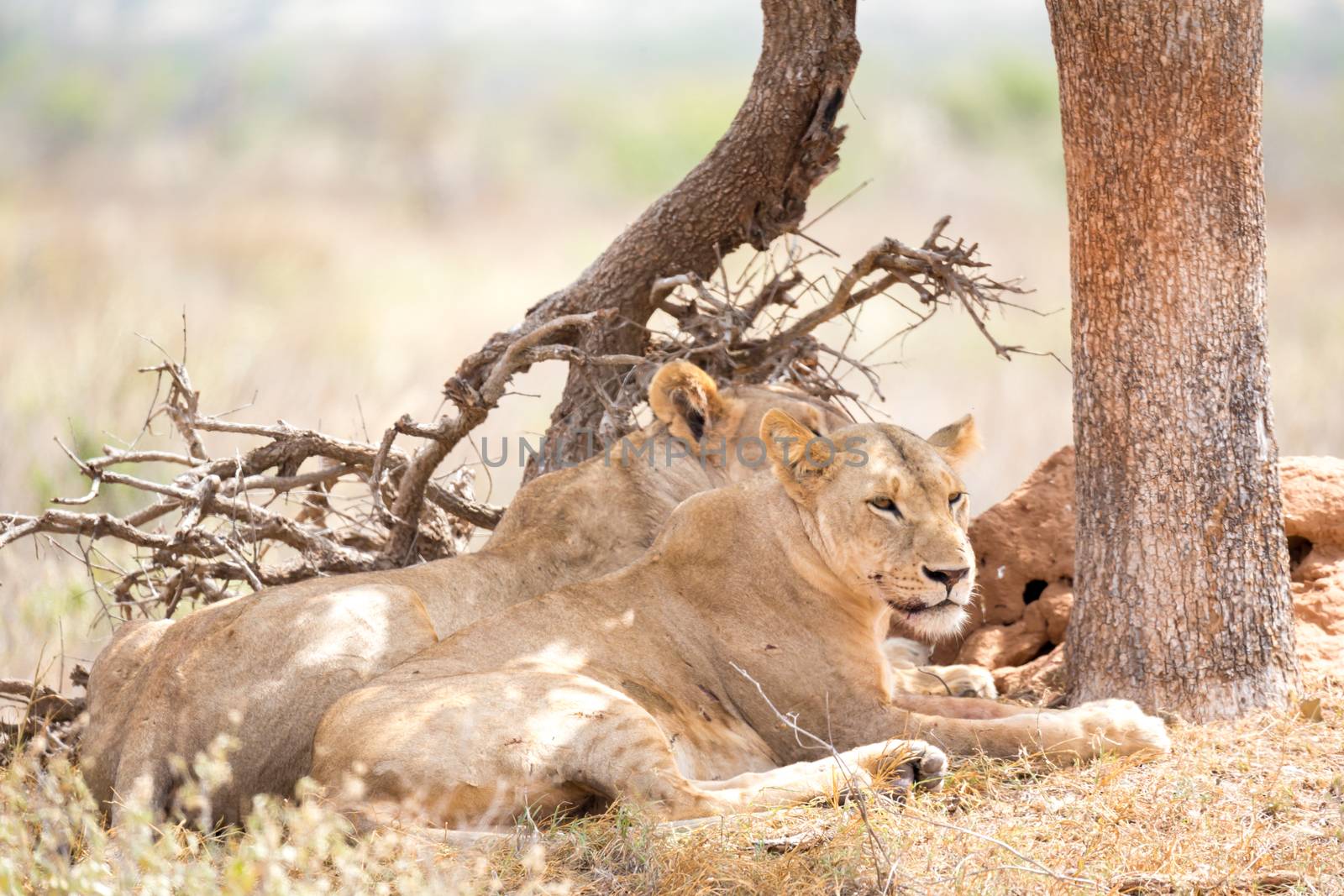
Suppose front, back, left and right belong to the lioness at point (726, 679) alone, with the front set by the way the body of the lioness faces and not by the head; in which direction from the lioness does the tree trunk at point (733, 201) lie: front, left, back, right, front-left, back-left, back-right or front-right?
left

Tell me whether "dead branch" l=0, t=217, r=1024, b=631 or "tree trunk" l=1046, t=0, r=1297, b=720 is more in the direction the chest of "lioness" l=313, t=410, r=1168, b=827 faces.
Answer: the tree trunk

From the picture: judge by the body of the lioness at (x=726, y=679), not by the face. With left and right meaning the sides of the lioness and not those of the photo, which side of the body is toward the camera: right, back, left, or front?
right

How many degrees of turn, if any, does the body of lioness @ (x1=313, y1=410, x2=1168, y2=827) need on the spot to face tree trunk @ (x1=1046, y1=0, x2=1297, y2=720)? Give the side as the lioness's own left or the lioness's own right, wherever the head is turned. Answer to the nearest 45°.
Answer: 0° — it already faces it

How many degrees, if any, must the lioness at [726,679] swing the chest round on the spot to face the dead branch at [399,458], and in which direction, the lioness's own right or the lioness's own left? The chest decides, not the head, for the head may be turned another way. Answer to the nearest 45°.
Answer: approximately 135° to the lioness's own left
